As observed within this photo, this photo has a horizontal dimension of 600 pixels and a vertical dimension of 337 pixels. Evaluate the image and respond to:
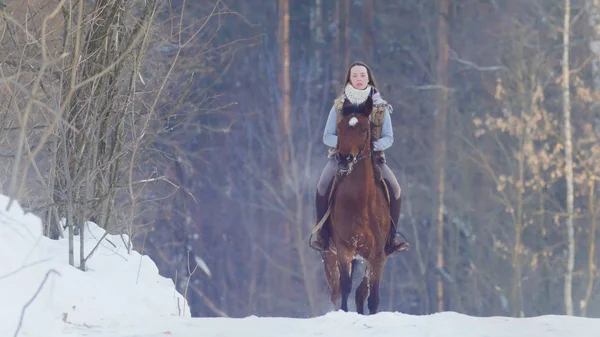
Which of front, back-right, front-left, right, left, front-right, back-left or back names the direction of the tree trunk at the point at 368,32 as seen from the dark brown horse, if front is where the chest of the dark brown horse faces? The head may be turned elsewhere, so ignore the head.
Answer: back

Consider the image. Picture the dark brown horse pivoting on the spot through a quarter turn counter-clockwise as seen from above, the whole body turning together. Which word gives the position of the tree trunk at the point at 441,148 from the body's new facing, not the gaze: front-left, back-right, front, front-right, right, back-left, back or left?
left

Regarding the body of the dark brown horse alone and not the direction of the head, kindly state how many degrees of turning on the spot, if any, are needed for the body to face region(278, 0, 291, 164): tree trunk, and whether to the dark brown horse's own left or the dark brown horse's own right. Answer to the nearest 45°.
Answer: approximately 180°

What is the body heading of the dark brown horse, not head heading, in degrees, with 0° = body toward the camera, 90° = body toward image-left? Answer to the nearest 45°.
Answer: approximately 0°

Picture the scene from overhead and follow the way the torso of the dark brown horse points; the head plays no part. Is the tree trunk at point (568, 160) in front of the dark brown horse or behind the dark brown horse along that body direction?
behind

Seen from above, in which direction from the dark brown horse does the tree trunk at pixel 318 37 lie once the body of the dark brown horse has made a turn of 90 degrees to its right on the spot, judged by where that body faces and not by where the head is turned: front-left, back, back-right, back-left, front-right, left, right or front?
right

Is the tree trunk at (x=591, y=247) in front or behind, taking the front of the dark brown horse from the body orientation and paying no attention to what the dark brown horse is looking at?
behind
